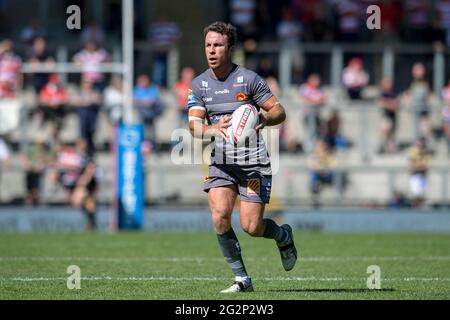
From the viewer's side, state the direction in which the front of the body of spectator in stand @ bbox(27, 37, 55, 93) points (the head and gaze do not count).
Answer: toward the camera

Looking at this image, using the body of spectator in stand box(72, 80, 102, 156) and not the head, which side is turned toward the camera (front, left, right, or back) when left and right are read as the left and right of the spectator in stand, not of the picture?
front

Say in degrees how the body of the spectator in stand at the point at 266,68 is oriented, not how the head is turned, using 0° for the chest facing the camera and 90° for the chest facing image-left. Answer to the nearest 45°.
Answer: approximately 0°

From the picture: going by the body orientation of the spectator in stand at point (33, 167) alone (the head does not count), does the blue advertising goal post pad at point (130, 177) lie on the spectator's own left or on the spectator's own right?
on the spectator's own left

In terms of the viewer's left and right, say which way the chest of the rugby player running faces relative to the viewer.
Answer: facing the viewer and to the left of the viewer

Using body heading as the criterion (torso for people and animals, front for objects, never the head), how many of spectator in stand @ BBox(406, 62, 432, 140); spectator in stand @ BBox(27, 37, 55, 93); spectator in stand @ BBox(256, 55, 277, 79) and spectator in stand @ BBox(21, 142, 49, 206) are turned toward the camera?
4

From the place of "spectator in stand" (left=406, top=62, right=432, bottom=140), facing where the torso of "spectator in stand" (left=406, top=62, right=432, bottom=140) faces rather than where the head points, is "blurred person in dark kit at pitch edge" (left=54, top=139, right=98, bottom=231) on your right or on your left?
on your right

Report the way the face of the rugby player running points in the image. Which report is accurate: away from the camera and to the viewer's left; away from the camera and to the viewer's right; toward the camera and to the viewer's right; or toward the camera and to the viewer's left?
toward the camera and to the viewer's left

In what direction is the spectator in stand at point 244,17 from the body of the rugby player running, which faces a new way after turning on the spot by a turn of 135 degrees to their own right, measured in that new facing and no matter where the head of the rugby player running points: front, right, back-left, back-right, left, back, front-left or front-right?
front

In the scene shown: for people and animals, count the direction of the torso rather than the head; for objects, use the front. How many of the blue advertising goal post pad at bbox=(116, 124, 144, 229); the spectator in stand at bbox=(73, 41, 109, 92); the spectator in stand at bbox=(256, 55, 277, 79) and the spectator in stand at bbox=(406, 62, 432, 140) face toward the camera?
4

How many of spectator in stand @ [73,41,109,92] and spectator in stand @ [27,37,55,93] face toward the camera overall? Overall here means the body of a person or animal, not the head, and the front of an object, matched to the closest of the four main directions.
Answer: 2
